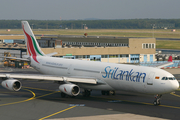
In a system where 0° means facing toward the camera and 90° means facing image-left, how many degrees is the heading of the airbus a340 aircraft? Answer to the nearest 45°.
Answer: approximately 315°
